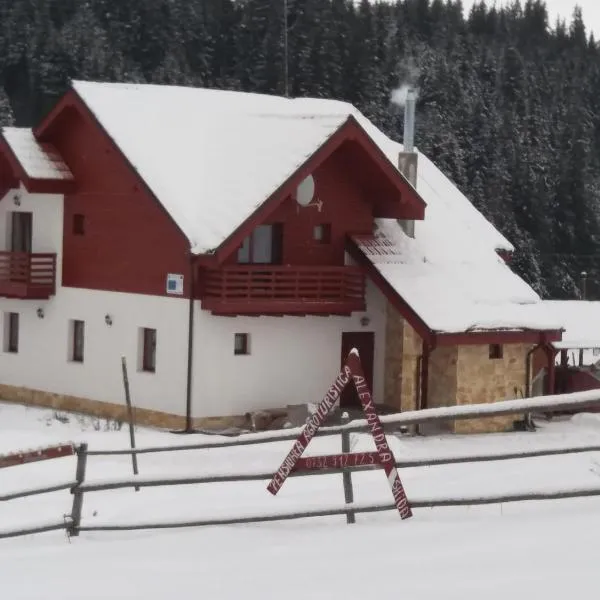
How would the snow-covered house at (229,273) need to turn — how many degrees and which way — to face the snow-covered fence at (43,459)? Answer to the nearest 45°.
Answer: approximately 45° to its right

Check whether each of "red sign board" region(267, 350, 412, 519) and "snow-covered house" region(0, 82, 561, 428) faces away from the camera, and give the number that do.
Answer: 0

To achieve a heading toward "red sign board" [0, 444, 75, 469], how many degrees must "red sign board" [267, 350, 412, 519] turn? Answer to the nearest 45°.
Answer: approximately 90° to its right

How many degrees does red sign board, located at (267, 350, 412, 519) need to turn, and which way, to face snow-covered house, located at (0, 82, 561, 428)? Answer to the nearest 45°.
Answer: approximately 180°

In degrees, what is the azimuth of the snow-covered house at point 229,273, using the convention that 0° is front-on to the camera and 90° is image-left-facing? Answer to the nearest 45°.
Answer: approximately 315°

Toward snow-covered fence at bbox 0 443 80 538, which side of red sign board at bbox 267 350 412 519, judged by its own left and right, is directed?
right

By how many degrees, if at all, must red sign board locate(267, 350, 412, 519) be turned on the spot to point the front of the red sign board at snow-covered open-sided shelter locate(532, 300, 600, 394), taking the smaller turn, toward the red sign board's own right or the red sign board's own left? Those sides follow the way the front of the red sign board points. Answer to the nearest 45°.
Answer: approximately 180°

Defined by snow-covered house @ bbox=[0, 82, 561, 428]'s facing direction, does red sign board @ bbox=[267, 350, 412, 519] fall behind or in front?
in front

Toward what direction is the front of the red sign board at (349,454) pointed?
toward the camera

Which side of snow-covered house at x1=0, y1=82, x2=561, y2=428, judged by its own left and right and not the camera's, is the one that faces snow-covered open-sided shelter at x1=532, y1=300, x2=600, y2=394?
left

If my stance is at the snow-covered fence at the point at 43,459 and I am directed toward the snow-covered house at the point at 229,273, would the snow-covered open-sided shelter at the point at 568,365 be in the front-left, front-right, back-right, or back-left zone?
front-right
